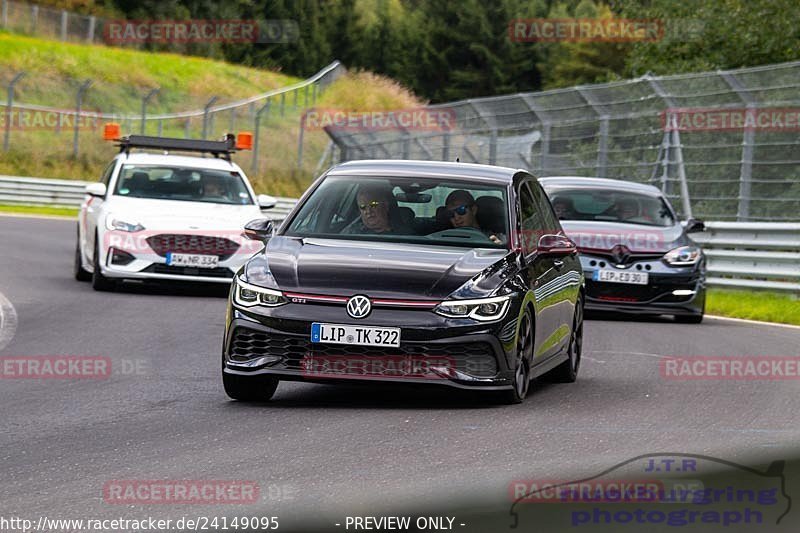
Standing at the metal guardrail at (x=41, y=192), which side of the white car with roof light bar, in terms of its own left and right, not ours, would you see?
back

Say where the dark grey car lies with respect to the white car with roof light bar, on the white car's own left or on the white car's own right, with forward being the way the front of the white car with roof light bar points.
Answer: on the white car's own left

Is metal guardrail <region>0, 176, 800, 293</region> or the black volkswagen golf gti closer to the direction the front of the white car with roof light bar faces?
the black volkswagen golf gti

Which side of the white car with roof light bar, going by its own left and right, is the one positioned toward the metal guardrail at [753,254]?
left

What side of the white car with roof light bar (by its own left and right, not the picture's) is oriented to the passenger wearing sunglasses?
front

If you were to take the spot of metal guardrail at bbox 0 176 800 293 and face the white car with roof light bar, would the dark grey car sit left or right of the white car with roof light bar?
left

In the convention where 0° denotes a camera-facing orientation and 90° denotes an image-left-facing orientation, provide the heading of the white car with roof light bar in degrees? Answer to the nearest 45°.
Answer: approximately 0°

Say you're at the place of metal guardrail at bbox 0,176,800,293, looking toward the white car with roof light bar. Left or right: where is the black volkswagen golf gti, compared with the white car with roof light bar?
left

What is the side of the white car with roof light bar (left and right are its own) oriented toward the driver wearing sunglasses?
front

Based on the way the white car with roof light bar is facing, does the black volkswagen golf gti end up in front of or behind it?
in front

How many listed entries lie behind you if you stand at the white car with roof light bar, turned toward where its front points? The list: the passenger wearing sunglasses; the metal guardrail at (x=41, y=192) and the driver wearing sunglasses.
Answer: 1
